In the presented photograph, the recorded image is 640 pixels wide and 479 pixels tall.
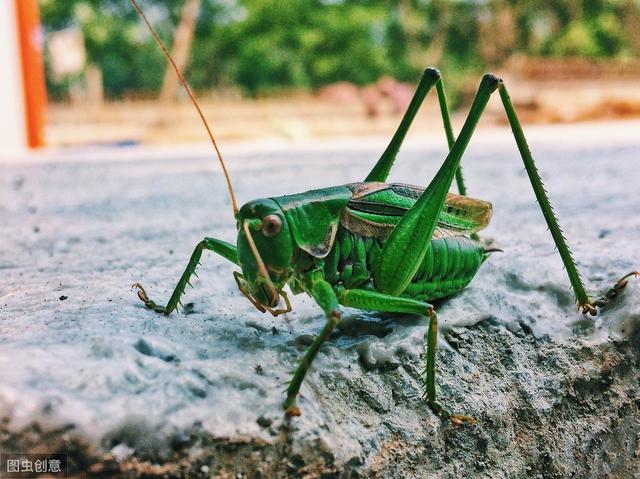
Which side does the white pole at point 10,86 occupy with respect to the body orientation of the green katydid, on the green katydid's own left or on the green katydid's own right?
on the green katydid's own right

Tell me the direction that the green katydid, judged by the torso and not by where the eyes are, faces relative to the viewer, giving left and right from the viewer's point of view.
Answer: facing the viewer and to the left of the viewer

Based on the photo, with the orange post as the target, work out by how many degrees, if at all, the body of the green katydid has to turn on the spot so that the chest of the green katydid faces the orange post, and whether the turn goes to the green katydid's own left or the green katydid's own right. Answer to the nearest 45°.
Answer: approximately 90° to the green katydid's own right
